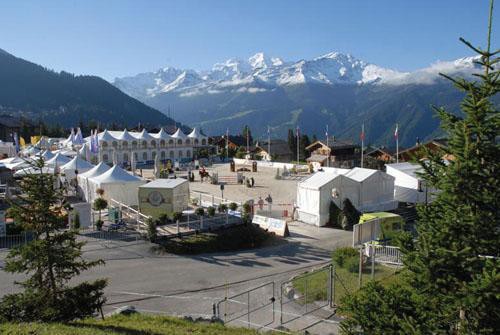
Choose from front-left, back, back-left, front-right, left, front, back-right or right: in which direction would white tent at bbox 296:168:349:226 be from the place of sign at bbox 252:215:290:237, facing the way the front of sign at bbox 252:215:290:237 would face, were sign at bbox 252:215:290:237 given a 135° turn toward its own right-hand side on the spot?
front-right

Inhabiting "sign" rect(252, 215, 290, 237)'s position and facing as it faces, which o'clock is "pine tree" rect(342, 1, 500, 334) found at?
The pine tree is roughly at 10 o'clock from the sign.

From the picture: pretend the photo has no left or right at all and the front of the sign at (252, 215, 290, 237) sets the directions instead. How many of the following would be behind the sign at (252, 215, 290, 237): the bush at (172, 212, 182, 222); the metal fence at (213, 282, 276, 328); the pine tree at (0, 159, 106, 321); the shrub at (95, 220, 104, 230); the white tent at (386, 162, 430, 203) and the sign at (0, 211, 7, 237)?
1

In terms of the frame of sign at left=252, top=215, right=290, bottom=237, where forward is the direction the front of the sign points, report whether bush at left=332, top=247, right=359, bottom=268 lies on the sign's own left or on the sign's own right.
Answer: on the sign's own left

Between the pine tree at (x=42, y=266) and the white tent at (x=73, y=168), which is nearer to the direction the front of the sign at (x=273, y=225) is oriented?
the pine tree

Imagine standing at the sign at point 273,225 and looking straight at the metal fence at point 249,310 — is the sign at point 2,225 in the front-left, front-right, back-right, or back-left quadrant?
front-right

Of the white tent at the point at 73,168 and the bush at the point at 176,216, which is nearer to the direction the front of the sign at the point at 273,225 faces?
the bush

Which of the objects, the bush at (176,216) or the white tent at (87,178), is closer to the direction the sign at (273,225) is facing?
the bush

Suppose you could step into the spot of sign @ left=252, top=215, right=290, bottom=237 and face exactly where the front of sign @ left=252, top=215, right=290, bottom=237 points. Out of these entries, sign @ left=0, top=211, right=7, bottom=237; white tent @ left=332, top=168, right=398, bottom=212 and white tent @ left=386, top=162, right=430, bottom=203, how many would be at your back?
2

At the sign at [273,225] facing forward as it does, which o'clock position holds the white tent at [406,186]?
The white tent is roughly at 6 o'clock from the sign.

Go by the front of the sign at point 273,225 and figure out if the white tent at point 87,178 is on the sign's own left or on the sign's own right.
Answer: on the sign's own right

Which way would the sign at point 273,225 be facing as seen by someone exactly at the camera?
facing the viewer and to the left of the viewer

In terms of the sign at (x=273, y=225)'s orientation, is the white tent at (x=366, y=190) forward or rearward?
rearward

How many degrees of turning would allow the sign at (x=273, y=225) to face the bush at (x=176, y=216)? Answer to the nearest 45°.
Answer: approximately 45° to its right

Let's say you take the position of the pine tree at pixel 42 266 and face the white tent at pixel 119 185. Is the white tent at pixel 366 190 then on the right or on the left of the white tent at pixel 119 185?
right

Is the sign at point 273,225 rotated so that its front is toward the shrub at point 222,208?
no

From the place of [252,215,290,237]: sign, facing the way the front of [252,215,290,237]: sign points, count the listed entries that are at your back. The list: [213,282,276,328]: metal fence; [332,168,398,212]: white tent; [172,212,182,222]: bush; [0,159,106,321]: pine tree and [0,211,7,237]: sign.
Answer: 1

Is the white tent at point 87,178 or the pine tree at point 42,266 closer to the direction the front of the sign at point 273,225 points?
the pine tree
